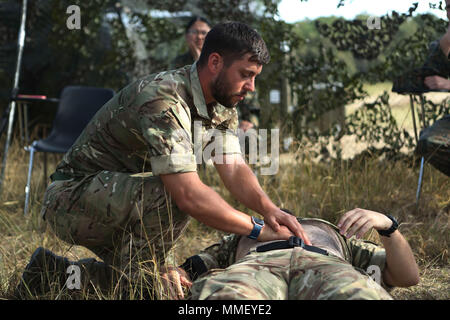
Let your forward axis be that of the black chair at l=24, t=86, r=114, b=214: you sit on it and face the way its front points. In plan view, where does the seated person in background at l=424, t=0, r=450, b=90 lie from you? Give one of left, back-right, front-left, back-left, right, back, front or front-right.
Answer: left

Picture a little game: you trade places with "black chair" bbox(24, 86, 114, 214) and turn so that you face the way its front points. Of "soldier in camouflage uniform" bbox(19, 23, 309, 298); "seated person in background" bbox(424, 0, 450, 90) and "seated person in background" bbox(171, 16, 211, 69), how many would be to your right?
0

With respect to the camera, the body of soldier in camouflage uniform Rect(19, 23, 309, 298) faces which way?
to the viewer's right

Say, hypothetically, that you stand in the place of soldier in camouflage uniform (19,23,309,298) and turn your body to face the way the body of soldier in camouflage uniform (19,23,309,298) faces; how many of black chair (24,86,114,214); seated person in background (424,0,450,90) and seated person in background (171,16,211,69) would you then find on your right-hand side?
0

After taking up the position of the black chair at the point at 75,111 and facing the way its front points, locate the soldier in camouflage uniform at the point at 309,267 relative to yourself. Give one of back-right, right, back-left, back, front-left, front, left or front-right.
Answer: front-left

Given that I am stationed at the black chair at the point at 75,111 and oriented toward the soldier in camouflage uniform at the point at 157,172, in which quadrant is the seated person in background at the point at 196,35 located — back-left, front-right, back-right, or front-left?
front-left

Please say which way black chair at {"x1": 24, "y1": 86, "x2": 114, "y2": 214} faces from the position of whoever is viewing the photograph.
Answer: facing the viewer and to the left of the viewer

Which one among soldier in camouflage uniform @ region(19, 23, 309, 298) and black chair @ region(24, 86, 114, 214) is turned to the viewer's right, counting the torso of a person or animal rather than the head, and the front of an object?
the soldier in camouflage uniform

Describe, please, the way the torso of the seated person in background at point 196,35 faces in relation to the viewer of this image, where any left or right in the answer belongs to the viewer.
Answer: facing the viewer and to the right of the viewer

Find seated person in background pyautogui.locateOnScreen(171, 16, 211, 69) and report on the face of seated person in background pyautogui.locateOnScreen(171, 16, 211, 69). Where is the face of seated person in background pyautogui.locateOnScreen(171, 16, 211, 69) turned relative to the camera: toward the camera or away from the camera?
toward the camera

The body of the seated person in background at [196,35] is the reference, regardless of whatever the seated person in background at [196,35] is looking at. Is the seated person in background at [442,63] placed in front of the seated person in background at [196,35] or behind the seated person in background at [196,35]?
in front
